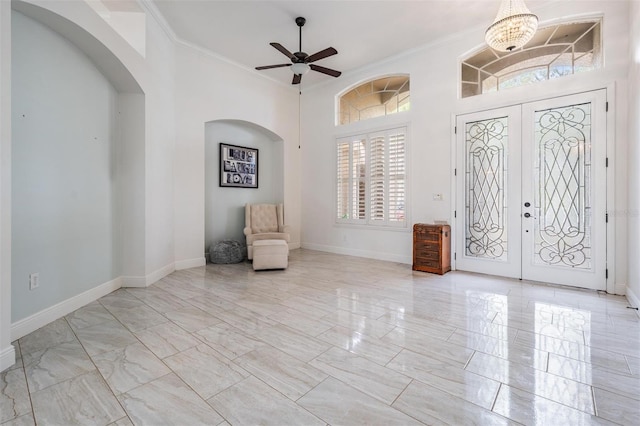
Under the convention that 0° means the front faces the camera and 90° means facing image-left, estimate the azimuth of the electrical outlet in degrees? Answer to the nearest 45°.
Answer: approximately 315°

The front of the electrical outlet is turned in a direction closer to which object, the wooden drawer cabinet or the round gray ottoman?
the wooden drawer cabinet

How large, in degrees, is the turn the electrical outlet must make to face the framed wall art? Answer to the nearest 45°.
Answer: approximately 90° to its left

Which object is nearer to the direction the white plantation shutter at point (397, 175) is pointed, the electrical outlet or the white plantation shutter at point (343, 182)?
the electrical outlet

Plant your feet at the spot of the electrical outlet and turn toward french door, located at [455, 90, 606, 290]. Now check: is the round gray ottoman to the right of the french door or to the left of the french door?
left
